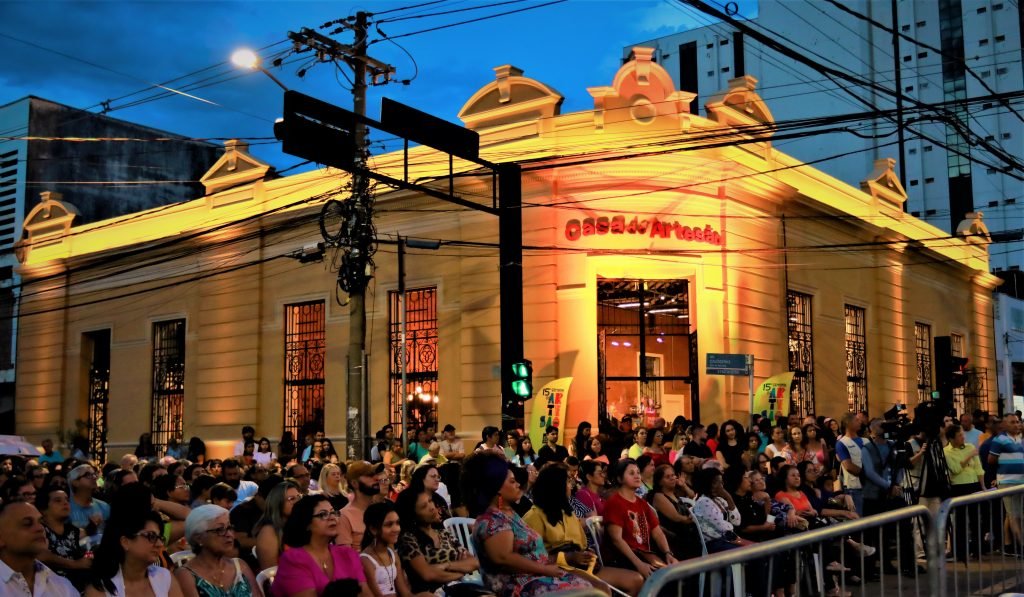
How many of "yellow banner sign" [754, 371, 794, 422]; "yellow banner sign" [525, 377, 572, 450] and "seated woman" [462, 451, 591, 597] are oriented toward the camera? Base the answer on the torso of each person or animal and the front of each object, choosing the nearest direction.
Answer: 2

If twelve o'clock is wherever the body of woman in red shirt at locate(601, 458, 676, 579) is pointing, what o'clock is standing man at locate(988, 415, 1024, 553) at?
The standing man is roughly at 9 o'clock from the woman in red shirt.

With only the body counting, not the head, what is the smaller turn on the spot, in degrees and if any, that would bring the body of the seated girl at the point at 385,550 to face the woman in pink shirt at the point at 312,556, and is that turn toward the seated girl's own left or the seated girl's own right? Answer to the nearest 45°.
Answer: approximately 90° to the seated girl's own right

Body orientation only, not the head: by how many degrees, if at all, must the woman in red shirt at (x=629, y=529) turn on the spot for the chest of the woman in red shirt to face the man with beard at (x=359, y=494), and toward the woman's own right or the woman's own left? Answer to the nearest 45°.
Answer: approximately 135° to the woman's own right

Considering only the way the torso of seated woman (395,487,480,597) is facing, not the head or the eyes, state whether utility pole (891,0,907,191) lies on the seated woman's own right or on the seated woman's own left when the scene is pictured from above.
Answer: on the seated woman's own left

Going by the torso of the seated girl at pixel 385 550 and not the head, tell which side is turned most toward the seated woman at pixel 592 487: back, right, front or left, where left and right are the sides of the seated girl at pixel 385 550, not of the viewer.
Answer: left

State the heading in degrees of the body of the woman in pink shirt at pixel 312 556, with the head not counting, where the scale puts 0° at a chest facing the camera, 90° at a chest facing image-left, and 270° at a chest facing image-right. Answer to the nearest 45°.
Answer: approximately 315°

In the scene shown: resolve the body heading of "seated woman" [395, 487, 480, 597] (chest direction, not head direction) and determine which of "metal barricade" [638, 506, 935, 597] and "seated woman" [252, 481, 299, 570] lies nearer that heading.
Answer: the metal barricade

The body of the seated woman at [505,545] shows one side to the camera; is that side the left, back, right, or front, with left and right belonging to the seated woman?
right

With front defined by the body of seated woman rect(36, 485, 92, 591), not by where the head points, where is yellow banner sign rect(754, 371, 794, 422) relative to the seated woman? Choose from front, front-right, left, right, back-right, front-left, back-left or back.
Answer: left
